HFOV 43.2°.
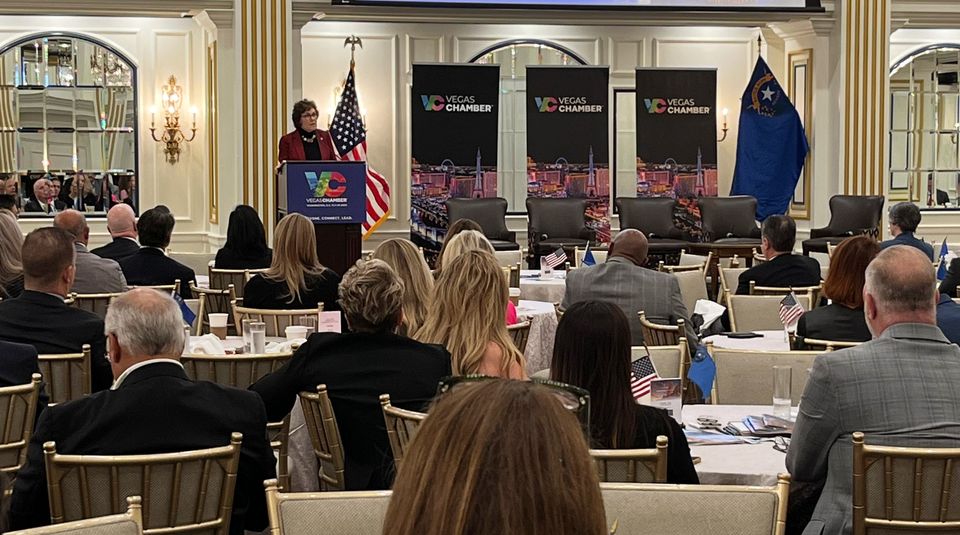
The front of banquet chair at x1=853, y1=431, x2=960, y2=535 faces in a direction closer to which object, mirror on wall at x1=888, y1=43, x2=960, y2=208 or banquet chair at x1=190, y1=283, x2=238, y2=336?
the mirror on wall

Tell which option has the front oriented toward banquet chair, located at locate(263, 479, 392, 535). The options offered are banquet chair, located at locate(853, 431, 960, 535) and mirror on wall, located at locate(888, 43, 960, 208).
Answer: the mirror on wall

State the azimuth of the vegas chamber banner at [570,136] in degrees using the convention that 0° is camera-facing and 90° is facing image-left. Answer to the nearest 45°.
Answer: approximately 0°

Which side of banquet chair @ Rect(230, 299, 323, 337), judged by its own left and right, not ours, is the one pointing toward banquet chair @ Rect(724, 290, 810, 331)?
right

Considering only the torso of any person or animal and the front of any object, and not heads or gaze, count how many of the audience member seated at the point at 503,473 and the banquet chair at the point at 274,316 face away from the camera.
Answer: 2

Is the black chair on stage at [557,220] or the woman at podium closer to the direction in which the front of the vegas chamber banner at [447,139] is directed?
the woman at podium

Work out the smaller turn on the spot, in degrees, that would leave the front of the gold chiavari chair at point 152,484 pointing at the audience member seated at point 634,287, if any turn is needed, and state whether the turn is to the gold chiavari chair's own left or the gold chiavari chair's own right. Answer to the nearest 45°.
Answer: approximately 45° to the gold chiavari chair's own right

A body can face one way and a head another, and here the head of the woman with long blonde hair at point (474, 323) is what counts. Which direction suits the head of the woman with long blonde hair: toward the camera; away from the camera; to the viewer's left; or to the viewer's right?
away from the camera

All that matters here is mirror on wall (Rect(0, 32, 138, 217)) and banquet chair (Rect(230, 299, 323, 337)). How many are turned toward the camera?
1

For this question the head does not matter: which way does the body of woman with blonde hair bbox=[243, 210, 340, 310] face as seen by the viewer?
away from the camera

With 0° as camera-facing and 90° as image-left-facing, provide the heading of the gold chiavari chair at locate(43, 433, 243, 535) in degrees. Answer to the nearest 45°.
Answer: approximately 180°

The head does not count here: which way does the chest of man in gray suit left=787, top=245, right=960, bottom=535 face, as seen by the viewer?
away from the camera

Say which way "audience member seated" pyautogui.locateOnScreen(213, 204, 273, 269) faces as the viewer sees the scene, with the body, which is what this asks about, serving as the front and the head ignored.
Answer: away from the camera

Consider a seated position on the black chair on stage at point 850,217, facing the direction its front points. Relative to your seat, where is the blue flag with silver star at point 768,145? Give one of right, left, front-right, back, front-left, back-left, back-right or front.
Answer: right

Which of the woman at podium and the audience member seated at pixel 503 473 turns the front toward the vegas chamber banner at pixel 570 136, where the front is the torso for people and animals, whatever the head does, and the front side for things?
the audience member seated

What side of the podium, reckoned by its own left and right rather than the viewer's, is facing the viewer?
front

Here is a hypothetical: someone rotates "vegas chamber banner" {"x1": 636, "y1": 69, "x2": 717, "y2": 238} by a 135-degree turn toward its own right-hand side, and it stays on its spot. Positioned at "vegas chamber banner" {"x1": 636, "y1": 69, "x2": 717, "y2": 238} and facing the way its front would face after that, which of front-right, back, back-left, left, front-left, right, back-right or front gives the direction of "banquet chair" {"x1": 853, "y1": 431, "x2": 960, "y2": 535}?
back-left

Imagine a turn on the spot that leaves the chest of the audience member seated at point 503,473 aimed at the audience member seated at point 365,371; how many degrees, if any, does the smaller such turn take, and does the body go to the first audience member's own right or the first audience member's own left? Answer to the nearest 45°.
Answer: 0° — they already face them

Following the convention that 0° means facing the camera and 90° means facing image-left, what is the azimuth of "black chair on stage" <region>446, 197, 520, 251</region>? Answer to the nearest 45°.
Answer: approximately 315°
